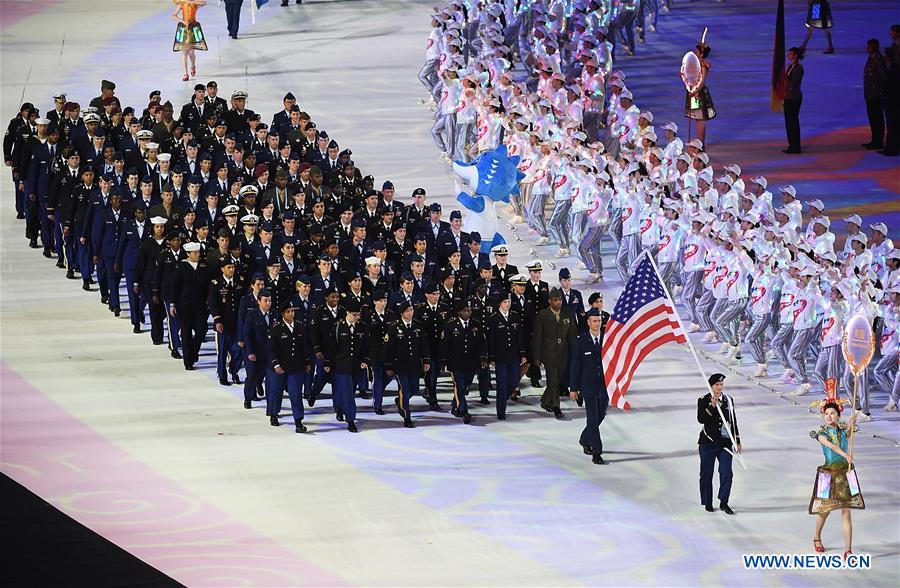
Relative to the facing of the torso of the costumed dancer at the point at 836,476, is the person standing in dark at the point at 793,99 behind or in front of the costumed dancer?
behind

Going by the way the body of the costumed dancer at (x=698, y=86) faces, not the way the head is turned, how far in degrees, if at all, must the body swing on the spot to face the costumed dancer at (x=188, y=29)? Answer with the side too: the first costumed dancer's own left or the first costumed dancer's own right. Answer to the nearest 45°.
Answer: approximately 45° to the first costumed dancer's own right

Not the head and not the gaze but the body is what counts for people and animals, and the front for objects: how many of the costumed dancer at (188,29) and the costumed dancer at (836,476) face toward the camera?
2

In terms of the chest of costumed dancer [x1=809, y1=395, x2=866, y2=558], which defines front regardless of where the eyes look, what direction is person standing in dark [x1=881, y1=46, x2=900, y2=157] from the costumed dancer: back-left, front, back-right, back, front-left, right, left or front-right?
back

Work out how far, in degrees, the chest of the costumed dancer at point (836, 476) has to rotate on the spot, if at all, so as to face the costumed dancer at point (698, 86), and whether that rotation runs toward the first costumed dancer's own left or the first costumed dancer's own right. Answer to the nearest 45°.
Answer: approximately 180°

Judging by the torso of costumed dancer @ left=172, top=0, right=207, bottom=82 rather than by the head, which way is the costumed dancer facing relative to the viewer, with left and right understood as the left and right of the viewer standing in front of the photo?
facing the viewer

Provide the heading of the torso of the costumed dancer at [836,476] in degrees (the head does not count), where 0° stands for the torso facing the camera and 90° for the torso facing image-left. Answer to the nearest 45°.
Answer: approximately 0°

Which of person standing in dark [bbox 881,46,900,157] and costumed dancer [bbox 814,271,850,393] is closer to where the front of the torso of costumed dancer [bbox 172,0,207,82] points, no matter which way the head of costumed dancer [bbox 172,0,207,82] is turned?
the costumed dancer

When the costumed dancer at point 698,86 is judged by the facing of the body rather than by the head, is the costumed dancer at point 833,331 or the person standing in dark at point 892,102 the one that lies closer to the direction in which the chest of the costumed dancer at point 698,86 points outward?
the costumed dancer

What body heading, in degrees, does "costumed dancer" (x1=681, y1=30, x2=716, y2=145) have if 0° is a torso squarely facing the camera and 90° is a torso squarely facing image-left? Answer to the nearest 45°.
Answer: approximately 45°
